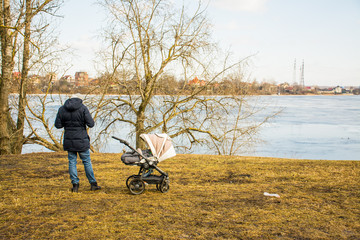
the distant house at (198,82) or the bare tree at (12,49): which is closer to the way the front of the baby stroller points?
the distant house

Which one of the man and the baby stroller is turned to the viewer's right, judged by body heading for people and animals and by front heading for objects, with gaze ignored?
the baby stroller

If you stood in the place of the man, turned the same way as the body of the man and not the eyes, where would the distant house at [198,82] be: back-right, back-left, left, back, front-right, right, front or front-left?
front-right

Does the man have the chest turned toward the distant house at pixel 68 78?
yes

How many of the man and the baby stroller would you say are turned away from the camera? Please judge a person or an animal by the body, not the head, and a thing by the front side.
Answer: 1

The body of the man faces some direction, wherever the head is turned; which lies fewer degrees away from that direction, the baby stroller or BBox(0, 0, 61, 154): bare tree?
the bare tree

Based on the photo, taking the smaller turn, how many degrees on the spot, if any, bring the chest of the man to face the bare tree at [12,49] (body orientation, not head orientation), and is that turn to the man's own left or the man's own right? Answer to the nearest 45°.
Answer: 0° — they already face it

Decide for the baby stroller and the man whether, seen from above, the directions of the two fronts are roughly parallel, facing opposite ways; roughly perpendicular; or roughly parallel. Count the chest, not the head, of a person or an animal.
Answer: roughly perpendicular

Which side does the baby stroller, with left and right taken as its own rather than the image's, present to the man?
back

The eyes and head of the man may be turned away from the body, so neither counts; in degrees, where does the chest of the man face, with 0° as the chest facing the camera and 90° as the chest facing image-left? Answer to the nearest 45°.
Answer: approximately 180°

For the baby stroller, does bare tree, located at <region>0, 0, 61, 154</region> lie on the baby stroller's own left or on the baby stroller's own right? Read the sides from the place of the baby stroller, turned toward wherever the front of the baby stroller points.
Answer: on the baby stroller's own left

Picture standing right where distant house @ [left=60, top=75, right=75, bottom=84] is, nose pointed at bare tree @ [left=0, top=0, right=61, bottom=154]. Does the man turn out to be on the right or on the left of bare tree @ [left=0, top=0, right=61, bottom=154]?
left

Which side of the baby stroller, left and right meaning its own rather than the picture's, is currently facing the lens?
right

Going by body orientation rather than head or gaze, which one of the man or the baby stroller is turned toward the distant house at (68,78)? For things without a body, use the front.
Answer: the man

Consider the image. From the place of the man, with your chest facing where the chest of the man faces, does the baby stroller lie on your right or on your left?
on your right
